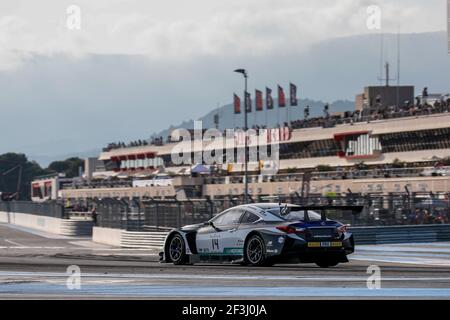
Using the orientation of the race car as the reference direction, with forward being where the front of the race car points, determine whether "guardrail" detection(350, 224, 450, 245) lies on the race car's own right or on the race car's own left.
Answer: on the race car's own right

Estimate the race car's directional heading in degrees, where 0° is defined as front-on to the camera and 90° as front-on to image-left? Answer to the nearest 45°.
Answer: approximately 135°
